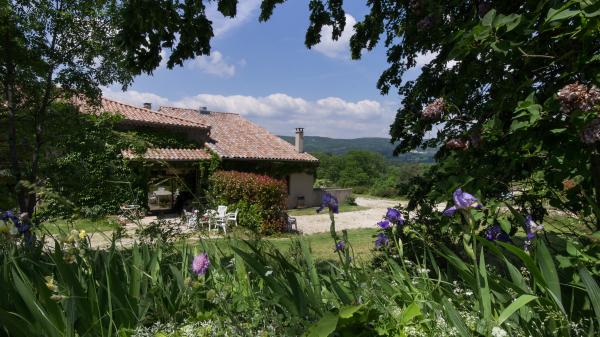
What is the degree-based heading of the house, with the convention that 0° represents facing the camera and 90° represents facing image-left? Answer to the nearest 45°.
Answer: approximately 0°

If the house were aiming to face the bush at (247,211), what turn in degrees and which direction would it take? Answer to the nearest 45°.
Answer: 0° — it already faces it

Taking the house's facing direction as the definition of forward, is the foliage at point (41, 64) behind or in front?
in front

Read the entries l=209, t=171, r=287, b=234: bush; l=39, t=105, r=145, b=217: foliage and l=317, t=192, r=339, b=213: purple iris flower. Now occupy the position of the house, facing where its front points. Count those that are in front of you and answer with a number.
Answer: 3

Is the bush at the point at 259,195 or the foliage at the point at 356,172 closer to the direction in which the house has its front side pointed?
the bush

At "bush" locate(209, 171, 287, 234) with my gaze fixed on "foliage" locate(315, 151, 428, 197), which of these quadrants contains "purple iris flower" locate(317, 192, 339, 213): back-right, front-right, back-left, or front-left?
back-right

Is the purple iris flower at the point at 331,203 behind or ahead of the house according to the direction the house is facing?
ahead

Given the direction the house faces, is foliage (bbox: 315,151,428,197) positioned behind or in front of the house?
behind

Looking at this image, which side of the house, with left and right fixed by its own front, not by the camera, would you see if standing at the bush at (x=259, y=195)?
front
